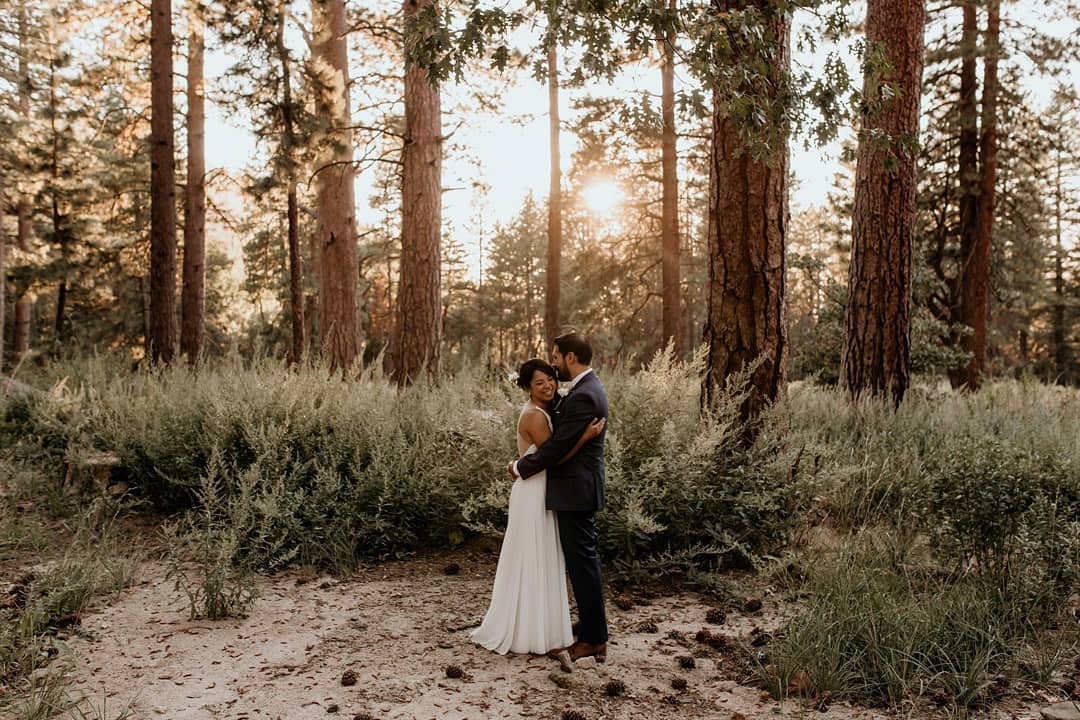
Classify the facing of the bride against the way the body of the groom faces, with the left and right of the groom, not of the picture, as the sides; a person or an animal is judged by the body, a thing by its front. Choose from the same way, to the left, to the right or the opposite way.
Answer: the opposite way

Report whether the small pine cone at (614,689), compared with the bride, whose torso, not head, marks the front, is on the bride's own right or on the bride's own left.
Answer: on the bride's own right

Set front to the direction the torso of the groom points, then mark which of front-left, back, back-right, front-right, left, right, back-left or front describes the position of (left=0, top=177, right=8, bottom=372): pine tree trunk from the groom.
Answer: front-right

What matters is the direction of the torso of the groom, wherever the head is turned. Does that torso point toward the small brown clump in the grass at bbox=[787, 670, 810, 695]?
no

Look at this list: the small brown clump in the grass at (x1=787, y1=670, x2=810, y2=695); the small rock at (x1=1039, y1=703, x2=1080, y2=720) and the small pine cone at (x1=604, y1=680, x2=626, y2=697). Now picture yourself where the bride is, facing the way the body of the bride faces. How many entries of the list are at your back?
0

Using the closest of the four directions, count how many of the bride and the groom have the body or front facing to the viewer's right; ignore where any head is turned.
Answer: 1

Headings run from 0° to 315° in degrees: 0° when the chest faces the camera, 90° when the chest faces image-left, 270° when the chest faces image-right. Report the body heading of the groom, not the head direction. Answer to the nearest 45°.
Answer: approximately 90°

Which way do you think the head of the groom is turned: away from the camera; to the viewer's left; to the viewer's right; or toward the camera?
to the viewer's left

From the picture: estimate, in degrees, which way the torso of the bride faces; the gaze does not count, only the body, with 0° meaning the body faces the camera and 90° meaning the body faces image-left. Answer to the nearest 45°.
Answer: approximately 270°
